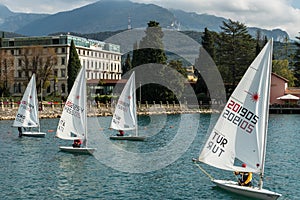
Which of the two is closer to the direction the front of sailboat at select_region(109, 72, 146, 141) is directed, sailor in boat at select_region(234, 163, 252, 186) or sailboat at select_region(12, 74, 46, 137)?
the sailor in boat

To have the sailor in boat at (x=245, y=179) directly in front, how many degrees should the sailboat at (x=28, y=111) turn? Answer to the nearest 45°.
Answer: approximately 90° to its right

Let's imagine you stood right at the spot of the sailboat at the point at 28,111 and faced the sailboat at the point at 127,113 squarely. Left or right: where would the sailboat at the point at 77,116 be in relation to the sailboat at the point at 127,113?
right

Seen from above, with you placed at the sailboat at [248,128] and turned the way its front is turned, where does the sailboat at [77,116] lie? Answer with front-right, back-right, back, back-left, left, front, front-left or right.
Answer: back

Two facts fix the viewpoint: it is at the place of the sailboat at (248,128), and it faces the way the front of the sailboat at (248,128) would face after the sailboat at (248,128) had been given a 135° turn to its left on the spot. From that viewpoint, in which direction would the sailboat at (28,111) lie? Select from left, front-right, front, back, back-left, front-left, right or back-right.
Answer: front-left

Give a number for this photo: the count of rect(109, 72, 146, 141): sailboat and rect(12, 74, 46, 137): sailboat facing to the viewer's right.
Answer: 2

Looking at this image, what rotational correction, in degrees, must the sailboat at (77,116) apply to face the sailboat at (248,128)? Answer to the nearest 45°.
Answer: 0° — it already faces it

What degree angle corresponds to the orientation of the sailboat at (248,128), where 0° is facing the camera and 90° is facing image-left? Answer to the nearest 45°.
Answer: approximately 315°

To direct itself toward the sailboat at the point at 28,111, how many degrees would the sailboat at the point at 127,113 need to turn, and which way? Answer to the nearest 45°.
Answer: approximately 180°

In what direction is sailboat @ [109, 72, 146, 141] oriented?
to the viewer's right

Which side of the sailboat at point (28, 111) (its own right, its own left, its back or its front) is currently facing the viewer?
right
